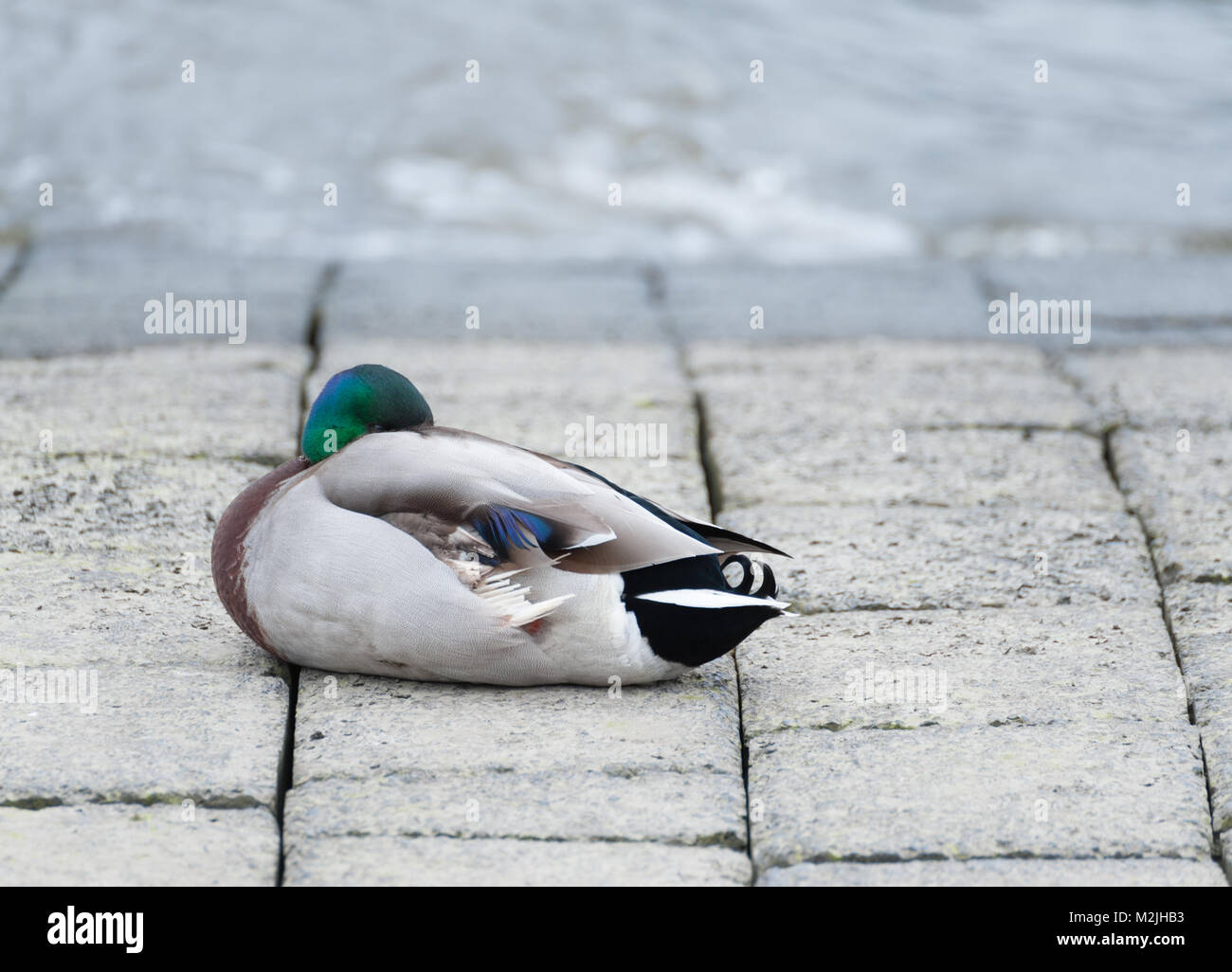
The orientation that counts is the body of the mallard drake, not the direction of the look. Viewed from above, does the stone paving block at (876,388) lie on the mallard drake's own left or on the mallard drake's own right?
on the mallard drake's own right

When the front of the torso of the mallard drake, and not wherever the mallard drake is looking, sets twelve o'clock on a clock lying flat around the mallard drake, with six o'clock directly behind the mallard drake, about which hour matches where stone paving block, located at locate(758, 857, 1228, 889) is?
The stone paving block is roughly at 7 o'clock from the mallard drake.

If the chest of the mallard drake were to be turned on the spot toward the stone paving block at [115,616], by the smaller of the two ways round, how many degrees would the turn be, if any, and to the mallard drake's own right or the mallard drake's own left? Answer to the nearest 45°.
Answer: approximately 45° to the mallard drake's own right

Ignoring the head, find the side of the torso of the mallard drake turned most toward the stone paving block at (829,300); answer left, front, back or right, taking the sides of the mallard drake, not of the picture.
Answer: right

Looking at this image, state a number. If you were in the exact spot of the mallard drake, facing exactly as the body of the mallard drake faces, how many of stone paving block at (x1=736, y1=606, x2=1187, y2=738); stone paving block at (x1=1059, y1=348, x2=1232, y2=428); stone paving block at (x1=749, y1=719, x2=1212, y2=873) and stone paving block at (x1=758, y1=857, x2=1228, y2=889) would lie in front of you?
0

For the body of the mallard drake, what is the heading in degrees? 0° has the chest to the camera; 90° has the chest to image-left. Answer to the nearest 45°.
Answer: approximately 90°

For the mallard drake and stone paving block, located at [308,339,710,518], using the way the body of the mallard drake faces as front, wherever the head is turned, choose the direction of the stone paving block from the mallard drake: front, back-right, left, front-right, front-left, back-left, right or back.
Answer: right

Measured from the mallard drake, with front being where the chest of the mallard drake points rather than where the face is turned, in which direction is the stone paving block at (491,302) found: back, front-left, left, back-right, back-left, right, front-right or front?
right

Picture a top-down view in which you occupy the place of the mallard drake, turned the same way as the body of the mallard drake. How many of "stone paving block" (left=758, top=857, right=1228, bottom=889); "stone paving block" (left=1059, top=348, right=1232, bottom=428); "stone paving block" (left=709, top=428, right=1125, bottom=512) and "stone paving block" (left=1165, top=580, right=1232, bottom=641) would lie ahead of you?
0

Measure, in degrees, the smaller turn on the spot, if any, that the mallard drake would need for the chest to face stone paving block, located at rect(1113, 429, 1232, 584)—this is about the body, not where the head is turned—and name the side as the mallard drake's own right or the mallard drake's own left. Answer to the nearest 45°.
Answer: approximately 135° to the mallard drake's own right

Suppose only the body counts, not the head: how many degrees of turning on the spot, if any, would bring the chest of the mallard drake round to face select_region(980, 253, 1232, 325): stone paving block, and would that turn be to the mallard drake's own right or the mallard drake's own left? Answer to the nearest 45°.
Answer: approximately 135° to the mallard drake's own right
